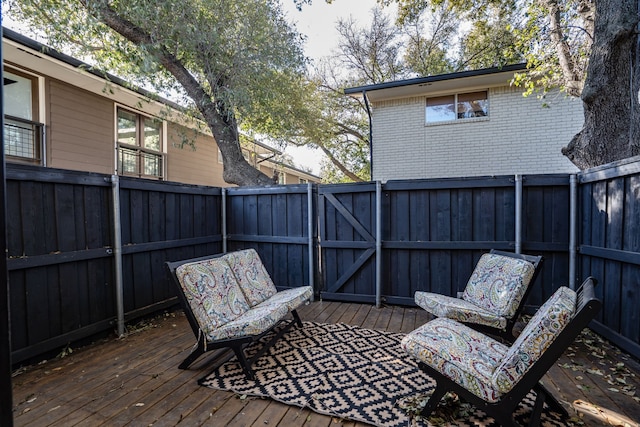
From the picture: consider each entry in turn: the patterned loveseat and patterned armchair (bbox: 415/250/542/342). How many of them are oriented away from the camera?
0

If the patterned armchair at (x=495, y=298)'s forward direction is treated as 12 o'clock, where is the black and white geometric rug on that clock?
The black and white geometric rug is roughly at 12 o'clock from the patterned armchair.

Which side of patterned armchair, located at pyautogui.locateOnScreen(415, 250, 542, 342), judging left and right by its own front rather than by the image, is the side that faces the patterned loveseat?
front

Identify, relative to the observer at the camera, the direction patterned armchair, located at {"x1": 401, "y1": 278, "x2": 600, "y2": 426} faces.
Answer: facing away from the viewer and to the left of the viewer

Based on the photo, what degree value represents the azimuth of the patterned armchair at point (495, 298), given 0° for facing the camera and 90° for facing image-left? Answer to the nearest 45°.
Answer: approximately 45°

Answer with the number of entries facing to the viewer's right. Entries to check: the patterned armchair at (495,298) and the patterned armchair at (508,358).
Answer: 0

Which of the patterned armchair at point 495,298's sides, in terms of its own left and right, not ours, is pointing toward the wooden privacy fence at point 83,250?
front

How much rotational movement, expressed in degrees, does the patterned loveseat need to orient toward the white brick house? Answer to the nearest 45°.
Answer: approximately 90° to its left

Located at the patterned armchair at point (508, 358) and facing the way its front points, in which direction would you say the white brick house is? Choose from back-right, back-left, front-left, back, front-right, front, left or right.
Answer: front-right

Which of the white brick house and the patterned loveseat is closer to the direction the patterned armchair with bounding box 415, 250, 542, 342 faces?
the patterned loveseat
